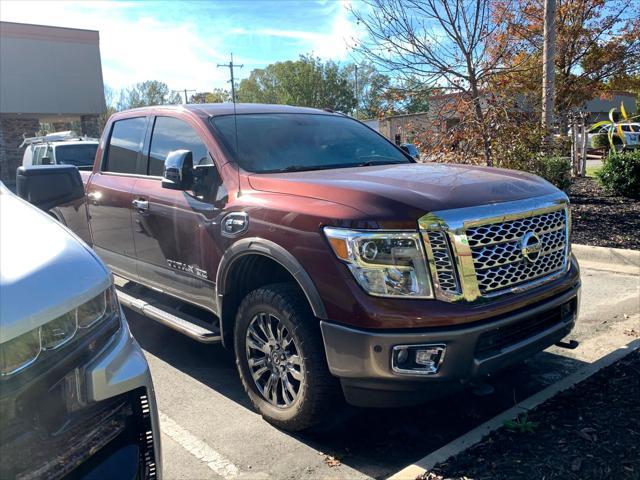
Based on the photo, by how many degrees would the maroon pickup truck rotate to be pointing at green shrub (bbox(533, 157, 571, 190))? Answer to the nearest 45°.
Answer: approximately 90° to its left

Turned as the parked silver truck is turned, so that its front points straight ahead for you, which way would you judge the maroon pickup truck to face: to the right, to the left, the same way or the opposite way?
the same way

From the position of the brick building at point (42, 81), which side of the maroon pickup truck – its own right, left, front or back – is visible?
back

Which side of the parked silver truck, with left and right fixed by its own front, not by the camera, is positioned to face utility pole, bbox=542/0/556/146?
left

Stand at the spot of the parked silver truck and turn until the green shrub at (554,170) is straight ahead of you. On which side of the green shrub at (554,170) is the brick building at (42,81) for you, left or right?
left

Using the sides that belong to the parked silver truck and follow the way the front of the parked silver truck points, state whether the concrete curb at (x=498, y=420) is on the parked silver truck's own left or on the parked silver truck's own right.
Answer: on the parked silver truck's own left

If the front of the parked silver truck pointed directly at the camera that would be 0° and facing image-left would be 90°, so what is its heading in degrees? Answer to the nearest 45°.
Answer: approximately 315°

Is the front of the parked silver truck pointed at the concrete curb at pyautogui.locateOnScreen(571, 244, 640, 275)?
no

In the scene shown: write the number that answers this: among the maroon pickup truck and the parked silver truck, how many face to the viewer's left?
0

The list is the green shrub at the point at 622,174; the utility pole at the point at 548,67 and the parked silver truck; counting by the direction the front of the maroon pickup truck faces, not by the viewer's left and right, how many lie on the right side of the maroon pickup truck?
1

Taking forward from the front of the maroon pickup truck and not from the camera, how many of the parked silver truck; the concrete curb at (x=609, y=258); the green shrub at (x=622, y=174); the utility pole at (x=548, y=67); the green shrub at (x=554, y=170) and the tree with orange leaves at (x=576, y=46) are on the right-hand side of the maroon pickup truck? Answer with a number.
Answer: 1

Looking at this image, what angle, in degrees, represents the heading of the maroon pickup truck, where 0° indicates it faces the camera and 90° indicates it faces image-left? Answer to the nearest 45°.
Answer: approximately 315°

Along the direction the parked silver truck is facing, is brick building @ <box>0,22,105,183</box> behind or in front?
behind

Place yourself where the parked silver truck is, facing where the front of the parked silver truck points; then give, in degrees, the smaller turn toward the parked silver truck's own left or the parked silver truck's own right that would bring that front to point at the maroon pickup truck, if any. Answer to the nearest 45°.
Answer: approximately 90° to the parked silver truck's own left
